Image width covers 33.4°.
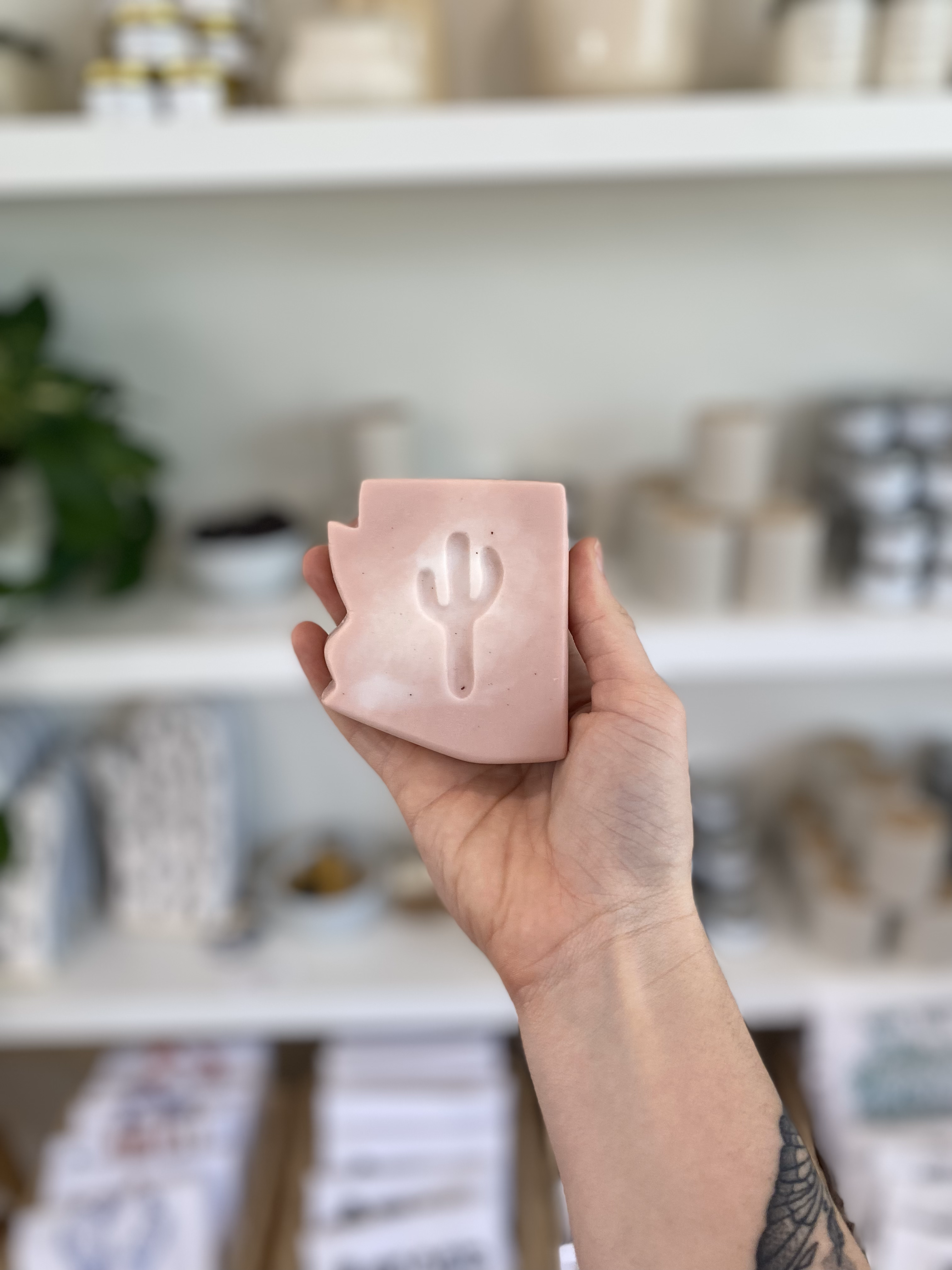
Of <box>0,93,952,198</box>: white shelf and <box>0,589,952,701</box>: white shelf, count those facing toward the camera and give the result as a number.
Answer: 2

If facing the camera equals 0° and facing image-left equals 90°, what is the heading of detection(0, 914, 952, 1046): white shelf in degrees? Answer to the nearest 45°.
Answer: approximately 0°
